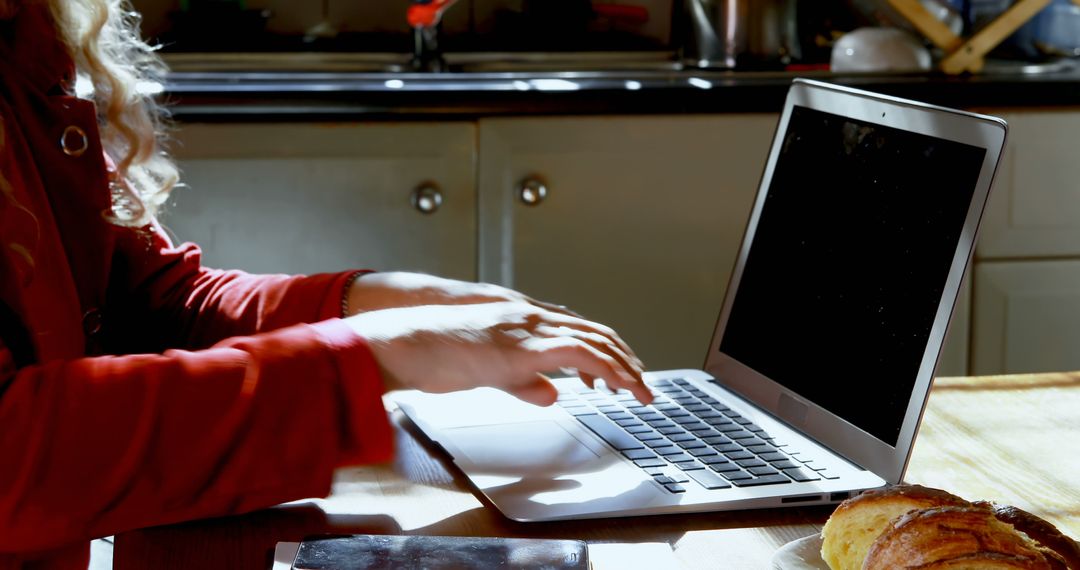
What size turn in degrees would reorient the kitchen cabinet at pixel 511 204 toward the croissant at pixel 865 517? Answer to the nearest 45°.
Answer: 0° — it already faces it

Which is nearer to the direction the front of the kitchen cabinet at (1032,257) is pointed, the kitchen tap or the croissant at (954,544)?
the croissant

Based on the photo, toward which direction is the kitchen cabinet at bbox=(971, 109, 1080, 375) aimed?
toward the camera

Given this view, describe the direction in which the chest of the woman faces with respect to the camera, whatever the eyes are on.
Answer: to the viewer's right

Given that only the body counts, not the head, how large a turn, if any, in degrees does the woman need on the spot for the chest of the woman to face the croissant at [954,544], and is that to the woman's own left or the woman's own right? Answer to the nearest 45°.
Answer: approximately 45° to the woman's own right

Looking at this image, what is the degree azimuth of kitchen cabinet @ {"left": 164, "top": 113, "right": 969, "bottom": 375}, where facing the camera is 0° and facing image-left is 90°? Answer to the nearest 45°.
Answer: approximately 0°

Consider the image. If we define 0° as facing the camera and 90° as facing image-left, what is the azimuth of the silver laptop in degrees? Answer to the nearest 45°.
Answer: approximately 45°

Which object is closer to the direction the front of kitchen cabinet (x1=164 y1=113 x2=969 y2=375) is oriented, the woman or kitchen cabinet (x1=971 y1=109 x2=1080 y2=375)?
the woman

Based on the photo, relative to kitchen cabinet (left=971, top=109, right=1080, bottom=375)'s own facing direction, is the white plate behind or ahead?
ahead

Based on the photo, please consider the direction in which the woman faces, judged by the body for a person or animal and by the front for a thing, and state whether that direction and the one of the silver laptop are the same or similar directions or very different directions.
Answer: very different directions

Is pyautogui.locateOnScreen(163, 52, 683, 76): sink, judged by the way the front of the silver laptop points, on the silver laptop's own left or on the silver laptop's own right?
on the silver laptop's own right

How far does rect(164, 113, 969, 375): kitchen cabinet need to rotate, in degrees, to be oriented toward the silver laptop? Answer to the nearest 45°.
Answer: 0° — it already faces it

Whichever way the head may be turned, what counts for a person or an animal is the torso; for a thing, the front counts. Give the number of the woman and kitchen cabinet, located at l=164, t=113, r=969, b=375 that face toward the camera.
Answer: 1
